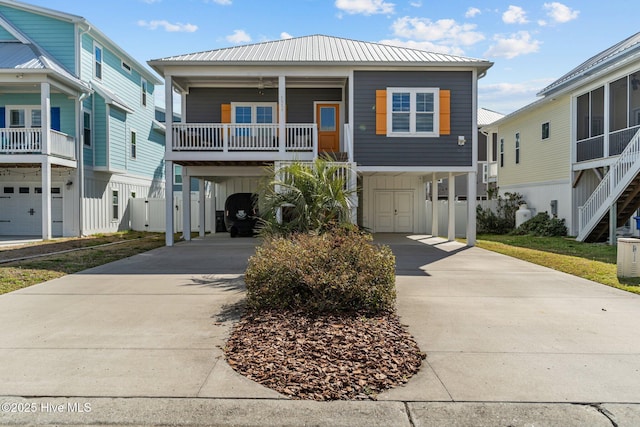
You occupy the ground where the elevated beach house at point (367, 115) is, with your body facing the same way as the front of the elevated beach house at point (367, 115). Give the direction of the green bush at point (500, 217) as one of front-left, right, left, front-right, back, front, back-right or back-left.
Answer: back-left

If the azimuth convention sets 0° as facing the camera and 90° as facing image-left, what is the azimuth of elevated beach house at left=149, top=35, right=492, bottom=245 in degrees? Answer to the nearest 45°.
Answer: approximately 0°

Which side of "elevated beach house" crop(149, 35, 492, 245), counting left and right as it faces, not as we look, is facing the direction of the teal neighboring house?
right

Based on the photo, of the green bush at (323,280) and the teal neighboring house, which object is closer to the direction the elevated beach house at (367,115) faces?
the green bush

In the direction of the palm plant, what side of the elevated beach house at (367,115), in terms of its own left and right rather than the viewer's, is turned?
front

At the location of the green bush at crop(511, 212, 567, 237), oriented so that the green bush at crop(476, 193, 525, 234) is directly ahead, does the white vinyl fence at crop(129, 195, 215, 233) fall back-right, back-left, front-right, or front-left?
front-left

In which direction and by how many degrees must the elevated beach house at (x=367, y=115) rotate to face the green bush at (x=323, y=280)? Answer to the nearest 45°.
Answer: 0° — it already faces it

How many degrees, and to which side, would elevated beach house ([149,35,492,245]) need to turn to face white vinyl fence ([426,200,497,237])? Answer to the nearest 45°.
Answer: approximately 135° to its left

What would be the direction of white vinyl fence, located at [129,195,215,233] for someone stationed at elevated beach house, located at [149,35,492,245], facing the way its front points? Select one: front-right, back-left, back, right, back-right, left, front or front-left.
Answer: back-right

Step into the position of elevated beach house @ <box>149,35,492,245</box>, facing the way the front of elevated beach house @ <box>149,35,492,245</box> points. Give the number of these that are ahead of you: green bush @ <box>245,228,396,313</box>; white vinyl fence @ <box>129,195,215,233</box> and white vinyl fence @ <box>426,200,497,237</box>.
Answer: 1
